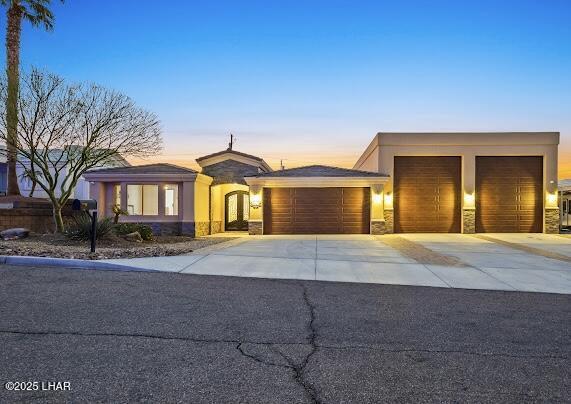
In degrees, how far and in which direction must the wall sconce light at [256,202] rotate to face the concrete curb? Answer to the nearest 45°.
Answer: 0° — it already faces it

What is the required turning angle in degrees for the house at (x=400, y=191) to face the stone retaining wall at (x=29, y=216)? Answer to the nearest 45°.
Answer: approximately 90° to its right

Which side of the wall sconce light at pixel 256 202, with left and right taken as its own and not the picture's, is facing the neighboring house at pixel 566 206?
left

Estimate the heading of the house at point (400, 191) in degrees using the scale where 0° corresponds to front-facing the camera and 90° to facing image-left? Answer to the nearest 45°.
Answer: approximately 0°

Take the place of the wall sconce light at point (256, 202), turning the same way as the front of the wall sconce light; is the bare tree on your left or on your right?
on your right

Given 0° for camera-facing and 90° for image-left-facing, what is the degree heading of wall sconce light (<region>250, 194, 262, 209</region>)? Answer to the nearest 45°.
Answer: approximately 0°

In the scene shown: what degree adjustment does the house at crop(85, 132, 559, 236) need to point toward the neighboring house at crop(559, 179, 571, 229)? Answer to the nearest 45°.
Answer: approximately 135° to its left

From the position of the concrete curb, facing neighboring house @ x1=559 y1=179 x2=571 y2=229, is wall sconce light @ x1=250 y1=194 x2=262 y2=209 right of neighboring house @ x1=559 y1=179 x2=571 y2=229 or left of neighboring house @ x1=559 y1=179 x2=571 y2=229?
left

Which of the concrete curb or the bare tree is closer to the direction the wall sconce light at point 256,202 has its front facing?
the concrete curb

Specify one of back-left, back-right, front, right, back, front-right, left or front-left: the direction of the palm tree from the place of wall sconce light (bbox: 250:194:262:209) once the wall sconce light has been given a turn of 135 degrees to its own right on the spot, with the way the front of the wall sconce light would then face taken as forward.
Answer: front-left
